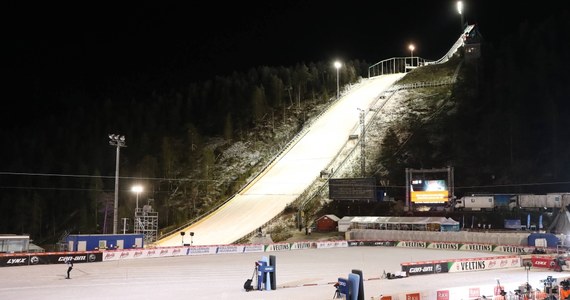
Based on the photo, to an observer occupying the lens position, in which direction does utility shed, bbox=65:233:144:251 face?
facing the viewer

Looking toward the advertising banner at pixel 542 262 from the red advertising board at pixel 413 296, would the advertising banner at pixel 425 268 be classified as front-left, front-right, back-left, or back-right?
front-left

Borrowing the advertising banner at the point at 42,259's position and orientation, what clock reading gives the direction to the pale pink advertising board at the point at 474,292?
The pale pink advertising board is roughly at 11 o'clock from the advertising banner.

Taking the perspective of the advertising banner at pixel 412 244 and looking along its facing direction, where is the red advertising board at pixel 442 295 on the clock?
The red advertising board is roughly at 12 o'clock from the advertising banner.

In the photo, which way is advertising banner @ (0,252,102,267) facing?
toward the camera

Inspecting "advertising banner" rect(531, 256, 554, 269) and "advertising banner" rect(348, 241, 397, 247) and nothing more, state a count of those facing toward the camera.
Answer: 2

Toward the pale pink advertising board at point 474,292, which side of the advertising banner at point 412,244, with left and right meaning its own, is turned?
front

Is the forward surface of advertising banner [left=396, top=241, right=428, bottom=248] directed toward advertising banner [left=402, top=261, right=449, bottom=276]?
yes

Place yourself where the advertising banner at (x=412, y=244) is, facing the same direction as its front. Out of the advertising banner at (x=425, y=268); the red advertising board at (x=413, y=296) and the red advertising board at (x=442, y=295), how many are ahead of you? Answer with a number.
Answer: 3

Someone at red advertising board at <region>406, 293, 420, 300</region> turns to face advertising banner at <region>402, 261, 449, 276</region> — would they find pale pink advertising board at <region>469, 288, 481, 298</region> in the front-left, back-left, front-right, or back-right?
front-right

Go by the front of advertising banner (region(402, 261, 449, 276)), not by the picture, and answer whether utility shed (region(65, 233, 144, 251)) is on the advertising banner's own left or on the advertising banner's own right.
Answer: on the advertising banner's own right

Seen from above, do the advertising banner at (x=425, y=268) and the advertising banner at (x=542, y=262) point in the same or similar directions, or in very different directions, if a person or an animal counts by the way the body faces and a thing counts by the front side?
same or similar directions

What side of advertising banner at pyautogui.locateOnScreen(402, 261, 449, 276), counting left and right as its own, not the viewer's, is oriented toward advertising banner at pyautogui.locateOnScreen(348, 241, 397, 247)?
back
